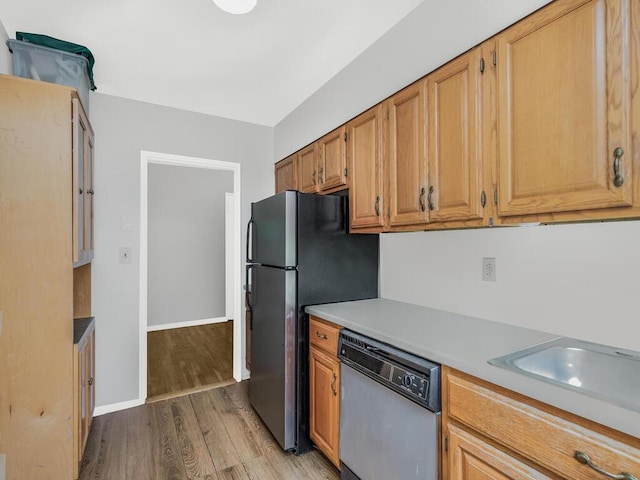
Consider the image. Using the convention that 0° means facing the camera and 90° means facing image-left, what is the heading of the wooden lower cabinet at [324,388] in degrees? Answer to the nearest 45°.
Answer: approximately 45°

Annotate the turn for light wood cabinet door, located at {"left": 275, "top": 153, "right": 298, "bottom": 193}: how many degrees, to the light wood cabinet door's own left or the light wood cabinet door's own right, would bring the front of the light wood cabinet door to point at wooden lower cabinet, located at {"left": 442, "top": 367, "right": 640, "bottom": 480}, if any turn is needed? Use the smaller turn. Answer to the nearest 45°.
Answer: approximately 45° to the light wood cabinet door's own left

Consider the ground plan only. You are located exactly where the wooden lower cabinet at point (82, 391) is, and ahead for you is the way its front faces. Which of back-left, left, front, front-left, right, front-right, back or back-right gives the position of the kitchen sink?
front-right

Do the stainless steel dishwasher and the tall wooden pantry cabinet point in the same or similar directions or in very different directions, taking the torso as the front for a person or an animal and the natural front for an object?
very different directions

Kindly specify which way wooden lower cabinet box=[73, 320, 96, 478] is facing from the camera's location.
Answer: facing to the right of the viewer

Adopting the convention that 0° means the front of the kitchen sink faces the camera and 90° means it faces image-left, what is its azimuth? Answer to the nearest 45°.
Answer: approximately 45°

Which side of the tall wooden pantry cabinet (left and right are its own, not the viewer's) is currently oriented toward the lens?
right
